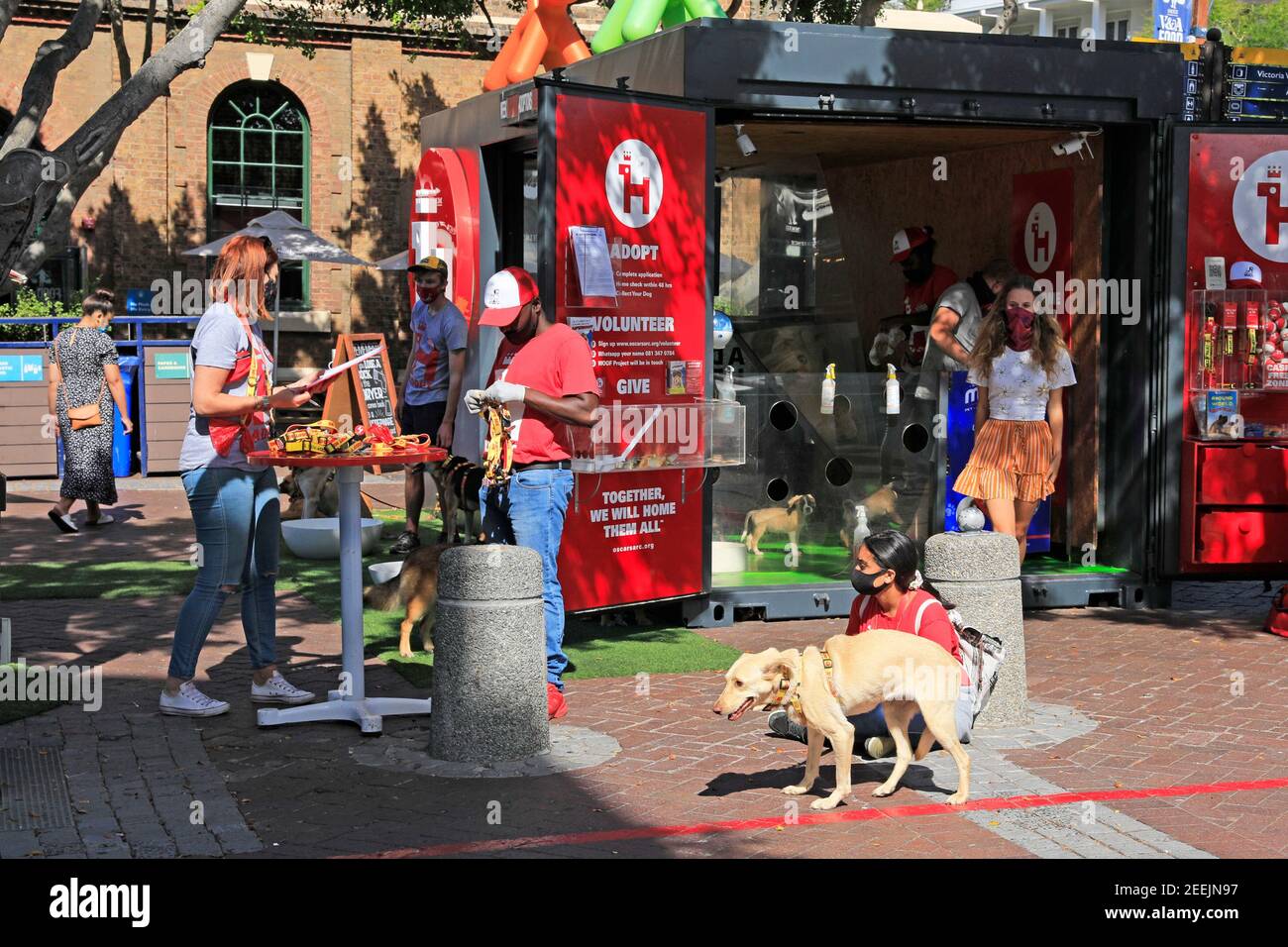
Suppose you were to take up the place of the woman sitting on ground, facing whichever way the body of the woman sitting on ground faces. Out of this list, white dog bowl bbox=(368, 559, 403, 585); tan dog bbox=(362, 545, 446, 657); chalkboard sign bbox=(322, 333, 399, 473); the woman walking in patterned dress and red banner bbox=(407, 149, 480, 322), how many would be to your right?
5

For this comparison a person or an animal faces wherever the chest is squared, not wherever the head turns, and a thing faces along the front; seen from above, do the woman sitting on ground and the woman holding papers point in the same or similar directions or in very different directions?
very different directions

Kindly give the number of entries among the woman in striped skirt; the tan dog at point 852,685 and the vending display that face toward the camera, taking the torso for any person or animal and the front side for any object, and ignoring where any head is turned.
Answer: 2

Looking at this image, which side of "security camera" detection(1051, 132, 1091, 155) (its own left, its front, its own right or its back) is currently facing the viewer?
left

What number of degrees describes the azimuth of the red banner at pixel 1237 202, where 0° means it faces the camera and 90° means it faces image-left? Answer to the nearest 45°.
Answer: approximately 0°

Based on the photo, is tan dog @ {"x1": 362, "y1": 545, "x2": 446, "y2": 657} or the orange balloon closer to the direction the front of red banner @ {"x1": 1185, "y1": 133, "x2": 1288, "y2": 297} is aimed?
the tan dog

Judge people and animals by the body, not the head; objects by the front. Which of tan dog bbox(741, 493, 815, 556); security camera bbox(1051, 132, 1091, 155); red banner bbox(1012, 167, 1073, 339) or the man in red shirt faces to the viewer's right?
the tan dog

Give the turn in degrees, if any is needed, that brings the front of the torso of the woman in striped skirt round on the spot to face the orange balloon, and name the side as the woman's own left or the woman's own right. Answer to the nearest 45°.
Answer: approximately 90° to the woman's own right

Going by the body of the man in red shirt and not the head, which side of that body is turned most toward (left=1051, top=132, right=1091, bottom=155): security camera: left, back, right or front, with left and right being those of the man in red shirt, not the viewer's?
back

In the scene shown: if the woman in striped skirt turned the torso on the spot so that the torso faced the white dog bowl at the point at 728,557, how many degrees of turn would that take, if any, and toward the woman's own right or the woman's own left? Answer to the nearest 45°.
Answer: approximately 90° to the woman's own right

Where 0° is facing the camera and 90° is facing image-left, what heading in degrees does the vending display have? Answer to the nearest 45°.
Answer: approximately 0°

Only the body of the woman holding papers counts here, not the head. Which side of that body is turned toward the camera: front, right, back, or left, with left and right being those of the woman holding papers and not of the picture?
right

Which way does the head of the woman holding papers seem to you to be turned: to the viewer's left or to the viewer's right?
to the viewer's right
